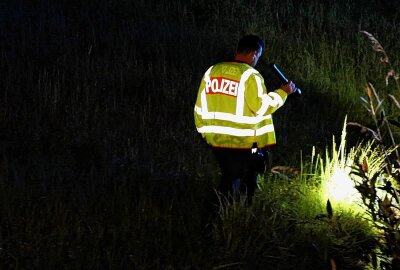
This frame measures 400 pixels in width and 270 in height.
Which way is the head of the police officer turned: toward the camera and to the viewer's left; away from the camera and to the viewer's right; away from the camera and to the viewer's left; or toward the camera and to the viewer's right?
away from the camera and to the viewer's right

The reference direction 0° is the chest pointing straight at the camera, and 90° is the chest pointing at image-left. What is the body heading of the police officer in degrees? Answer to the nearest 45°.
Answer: approximately 225°
